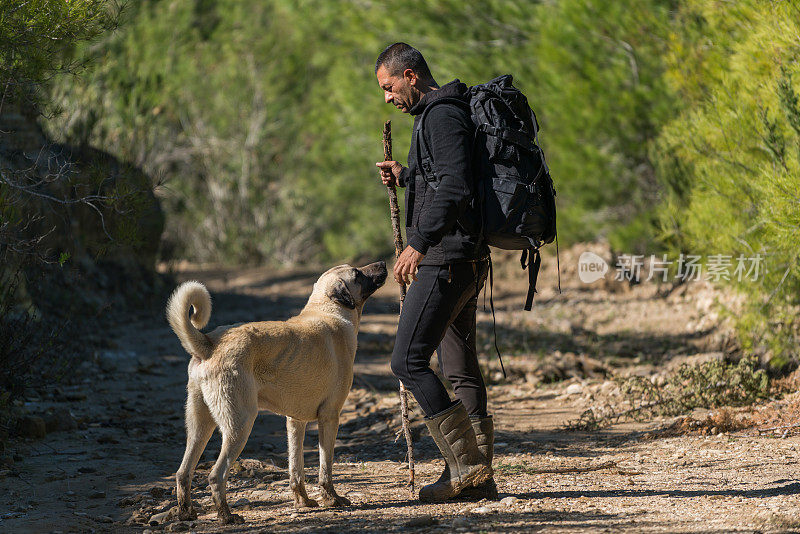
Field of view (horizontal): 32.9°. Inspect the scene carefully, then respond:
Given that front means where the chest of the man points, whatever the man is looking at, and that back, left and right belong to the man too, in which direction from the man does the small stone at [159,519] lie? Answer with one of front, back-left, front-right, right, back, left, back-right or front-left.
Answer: front

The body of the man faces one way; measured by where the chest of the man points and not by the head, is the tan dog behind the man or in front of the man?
in front

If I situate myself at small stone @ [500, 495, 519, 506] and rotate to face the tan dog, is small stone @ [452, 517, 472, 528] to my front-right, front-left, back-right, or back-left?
front-left

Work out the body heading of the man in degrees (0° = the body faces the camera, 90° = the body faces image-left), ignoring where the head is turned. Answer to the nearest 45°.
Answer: approximately 90°

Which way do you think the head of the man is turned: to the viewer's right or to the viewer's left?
to the viewer's left

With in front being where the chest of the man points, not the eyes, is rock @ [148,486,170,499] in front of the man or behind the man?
in front
